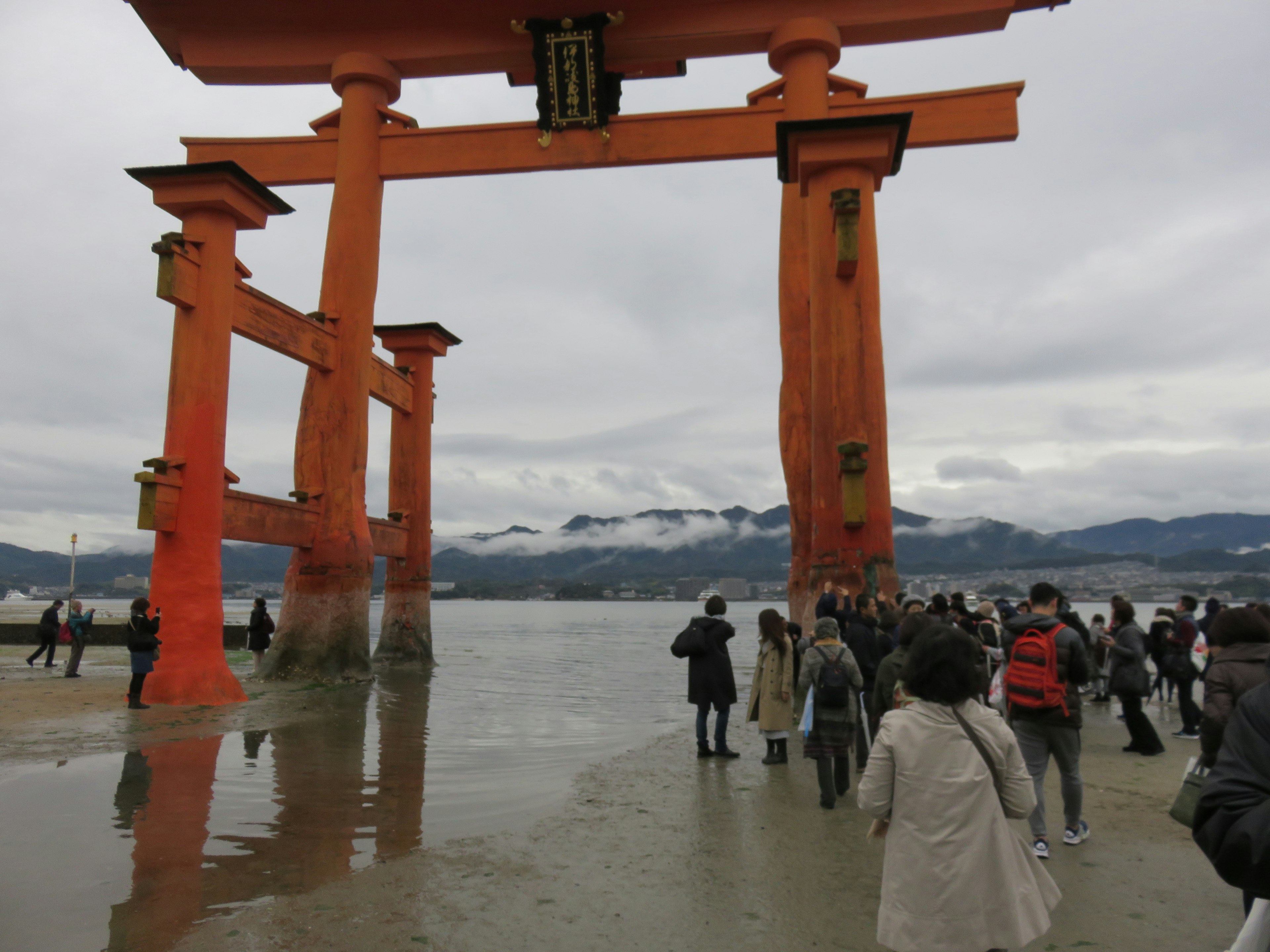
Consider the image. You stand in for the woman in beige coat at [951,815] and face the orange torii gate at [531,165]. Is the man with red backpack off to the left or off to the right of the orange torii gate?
right

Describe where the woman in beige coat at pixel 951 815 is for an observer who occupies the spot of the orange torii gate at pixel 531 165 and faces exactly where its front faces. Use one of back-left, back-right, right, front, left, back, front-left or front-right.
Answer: front

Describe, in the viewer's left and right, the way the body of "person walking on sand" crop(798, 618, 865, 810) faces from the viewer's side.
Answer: facing away from the viewer

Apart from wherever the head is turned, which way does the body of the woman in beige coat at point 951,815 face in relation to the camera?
away from the camera

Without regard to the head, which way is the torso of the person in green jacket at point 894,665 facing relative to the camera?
away from the camera

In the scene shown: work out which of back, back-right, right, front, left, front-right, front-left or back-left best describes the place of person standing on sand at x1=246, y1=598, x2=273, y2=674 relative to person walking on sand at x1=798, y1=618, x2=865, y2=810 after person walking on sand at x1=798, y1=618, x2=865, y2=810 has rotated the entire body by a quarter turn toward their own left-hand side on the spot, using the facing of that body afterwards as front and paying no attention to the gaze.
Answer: front-right

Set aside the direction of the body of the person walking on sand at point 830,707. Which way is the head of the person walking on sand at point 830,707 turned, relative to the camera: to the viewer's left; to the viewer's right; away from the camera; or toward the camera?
away from the camera

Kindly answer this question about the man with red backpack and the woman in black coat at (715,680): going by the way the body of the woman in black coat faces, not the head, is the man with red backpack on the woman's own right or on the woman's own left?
on the woman's own right

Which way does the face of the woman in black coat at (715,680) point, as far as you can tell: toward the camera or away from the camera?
away from the camera

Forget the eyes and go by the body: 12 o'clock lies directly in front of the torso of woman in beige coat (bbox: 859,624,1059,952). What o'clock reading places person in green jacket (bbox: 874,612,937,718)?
The person in green jacket is roughly at 12 o'clock from the woman in beige coat.

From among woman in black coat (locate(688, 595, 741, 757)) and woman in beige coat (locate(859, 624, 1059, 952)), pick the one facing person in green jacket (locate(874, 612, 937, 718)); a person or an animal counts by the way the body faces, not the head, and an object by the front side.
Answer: the woman in beige coat

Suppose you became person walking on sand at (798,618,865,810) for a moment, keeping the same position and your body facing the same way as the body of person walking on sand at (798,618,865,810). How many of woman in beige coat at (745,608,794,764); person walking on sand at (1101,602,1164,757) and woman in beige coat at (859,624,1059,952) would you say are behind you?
1

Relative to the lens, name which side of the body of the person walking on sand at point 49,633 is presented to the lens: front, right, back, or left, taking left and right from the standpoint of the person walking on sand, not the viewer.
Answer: right
